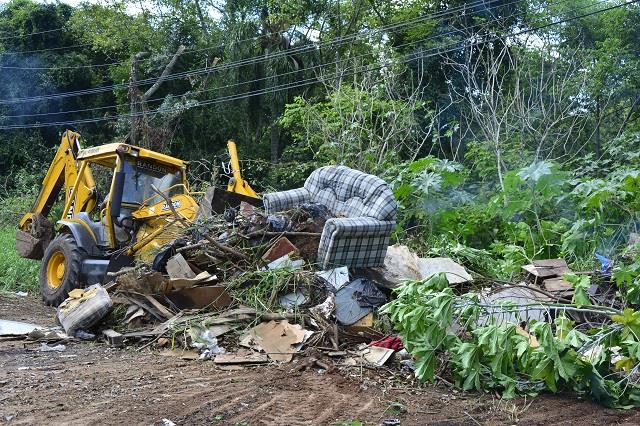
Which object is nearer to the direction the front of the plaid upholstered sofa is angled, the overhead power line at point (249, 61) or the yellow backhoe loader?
the yellow backhoe loader

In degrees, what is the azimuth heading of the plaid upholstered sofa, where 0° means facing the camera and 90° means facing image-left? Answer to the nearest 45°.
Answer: approximately 45°

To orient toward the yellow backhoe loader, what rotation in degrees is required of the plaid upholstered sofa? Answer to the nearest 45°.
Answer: approximately 90° to its right

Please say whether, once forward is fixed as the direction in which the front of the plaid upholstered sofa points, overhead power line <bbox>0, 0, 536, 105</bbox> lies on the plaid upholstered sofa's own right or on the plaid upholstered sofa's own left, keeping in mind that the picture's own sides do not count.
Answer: on the plaid upholstered sofa's own right

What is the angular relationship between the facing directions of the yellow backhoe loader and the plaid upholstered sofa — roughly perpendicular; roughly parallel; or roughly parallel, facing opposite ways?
roughly perpendicular

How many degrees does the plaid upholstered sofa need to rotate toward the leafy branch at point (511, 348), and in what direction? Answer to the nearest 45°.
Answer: approximately 45° to its left
